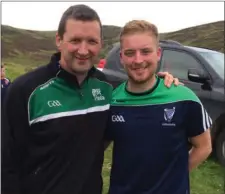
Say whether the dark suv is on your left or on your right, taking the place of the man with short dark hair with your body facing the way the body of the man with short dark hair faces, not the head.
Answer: on your left

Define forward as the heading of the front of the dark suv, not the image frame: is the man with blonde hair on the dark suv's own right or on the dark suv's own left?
on the dark suv's own right

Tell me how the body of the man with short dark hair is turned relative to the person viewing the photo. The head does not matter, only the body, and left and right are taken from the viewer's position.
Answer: facing the viewer and to the right of the viewer

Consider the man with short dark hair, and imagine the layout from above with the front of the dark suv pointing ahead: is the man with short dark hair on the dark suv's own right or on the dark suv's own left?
on the dark suv's own right

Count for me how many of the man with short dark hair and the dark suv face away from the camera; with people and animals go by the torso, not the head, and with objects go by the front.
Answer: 0
